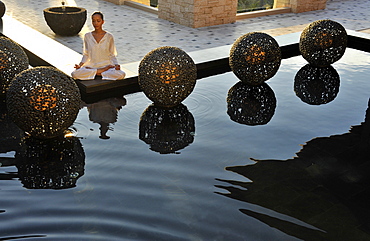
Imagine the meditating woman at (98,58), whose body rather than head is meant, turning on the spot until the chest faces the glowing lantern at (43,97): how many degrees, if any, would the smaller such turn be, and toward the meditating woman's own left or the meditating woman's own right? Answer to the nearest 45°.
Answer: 0° — they already face it

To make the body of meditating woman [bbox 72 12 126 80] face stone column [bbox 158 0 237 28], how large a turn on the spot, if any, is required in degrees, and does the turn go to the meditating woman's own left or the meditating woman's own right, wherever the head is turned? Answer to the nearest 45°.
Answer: approximately 135° to the meditating woman's own left

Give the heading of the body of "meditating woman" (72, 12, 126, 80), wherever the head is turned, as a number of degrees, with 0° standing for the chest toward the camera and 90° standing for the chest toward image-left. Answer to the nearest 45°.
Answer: approximately 0°

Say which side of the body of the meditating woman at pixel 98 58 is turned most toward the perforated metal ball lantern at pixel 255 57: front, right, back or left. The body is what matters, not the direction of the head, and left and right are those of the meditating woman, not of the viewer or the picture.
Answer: left

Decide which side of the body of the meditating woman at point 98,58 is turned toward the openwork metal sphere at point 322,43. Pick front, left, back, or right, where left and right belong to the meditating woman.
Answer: left

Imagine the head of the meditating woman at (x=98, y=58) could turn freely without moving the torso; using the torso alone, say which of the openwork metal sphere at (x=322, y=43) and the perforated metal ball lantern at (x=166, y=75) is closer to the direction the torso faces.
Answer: the perforated metal ball lantern

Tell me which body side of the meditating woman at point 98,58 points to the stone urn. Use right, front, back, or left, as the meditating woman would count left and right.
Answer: back

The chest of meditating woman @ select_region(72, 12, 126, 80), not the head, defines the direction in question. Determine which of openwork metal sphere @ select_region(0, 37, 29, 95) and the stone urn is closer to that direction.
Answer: the openwork metal sphere

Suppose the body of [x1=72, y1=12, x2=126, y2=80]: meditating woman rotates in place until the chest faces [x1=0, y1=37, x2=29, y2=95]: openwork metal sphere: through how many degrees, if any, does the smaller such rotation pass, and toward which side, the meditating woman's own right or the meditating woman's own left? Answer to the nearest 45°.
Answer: approximately 90° to the meditating woman's own right

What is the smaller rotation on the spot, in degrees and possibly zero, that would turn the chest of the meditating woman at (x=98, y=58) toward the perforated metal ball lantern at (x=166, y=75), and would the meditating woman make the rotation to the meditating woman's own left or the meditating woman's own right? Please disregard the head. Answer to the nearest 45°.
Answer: approximately 45° to the meditating woman's own left
